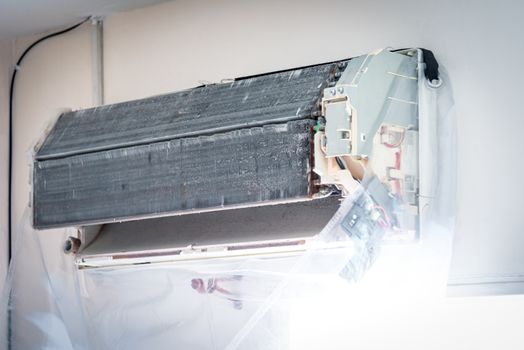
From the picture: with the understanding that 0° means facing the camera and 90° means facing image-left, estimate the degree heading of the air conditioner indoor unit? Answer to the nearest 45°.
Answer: approximately 45°
